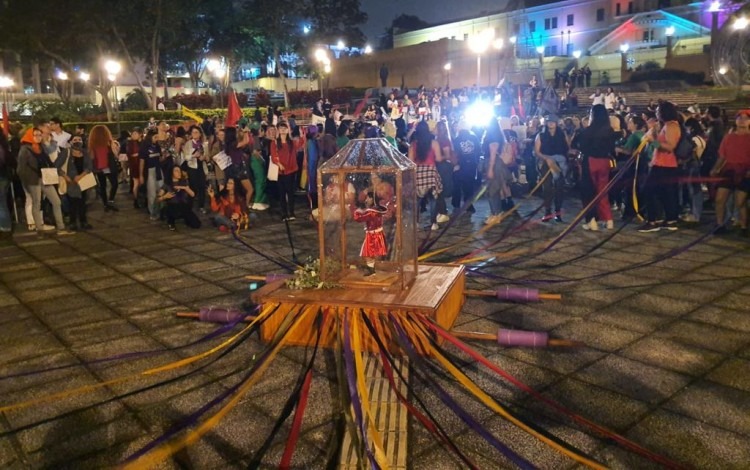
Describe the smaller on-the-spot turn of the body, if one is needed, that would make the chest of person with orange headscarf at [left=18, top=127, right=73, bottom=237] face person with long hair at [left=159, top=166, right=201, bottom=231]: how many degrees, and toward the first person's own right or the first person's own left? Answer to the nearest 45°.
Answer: approximately 45° to the first person's own left

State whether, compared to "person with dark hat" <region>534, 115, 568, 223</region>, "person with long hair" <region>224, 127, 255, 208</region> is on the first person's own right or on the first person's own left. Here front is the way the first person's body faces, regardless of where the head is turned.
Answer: on the first person's own right

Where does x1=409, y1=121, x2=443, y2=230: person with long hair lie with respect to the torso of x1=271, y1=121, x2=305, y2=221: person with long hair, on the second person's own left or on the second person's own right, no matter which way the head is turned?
on the second person's own left

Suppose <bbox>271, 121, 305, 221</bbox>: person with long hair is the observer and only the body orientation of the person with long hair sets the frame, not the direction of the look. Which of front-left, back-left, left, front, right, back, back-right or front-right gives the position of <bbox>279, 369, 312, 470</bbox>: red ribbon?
front

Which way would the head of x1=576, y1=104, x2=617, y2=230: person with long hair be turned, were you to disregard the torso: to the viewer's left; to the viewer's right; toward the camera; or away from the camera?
away from the camera

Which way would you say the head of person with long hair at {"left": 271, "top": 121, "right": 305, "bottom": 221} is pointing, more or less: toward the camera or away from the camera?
toward the camera

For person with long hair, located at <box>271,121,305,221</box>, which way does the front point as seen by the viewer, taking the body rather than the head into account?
toward the camera

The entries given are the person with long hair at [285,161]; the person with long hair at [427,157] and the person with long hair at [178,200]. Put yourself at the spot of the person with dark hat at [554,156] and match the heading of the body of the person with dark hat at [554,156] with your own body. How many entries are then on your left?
0

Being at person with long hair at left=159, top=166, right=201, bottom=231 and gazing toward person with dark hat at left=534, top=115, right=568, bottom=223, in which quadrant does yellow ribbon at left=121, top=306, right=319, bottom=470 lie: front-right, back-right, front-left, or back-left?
front-right

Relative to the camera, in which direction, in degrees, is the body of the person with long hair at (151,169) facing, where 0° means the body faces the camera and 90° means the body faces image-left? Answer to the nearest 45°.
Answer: approximately 315°

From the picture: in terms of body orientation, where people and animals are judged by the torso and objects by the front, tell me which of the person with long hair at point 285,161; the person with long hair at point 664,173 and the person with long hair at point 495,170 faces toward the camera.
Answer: the person with long hair at point 285,161

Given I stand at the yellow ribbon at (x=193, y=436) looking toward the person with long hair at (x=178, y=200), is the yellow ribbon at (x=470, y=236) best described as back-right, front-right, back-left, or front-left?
front-right

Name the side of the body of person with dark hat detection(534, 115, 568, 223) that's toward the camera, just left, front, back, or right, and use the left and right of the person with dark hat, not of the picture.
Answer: front

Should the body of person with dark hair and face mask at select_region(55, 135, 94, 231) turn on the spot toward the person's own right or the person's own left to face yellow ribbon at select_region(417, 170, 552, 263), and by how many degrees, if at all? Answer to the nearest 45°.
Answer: approximately 45° to the person's own left

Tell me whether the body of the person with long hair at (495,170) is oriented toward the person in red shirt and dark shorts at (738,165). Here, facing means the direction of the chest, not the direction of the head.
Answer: no
